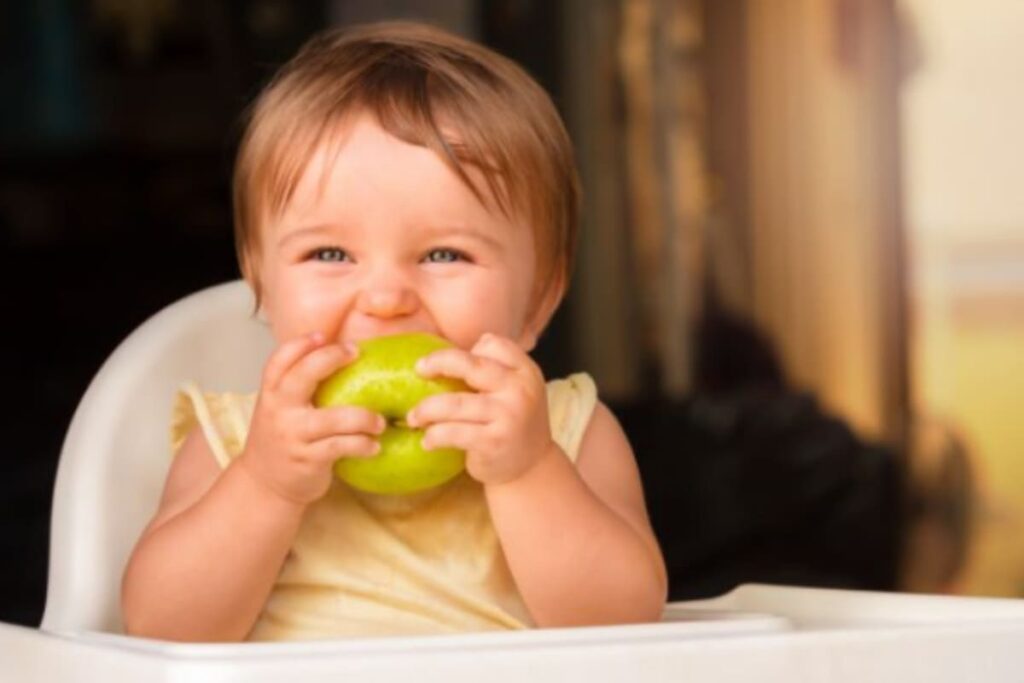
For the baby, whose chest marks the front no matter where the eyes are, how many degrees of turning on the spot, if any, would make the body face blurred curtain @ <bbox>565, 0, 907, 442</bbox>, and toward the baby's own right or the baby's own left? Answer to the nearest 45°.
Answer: approximately 180°

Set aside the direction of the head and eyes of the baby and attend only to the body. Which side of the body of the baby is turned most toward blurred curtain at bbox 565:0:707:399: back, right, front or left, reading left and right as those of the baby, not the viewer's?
back

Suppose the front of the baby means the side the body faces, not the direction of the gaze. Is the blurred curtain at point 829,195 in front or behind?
behind

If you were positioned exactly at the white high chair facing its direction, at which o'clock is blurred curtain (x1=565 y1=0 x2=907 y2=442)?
The blurred curtain is roughly at 8 o'clock from the white high chair.

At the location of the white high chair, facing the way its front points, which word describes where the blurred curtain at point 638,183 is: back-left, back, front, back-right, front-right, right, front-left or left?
back-left

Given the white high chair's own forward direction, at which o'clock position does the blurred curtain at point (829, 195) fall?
The blurred curtain is roughly at 8 o'clock from the white high chair.

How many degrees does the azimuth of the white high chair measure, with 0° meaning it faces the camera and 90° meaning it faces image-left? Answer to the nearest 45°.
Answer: approximately 315°

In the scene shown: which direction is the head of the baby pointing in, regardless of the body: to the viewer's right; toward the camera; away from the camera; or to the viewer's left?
toward the camera

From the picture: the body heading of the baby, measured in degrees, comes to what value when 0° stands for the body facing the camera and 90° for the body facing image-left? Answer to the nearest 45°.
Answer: approximately 0°
